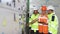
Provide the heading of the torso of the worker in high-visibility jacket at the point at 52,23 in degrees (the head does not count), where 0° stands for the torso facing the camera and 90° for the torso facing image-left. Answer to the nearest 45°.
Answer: approximately 90°
